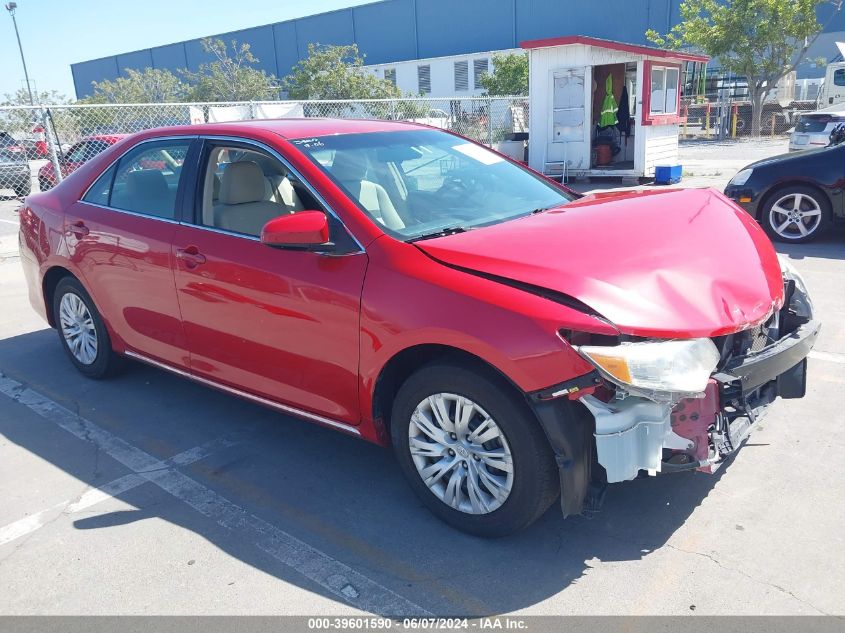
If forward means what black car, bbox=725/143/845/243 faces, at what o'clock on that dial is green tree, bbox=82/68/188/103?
The green tree is roughly at 1 o'clock from the black car.

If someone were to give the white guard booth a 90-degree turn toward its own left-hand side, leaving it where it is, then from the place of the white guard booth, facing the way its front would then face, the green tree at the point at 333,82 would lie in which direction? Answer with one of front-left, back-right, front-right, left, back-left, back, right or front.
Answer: back-left

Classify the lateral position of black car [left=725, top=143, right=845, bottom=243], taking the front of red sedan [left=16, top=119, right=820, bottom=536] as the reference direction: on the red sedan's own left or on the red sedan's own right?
on the red sedan's own left

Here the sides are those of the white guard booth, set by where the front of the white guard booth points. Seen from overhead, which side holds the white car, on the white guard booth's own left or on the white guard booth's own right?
on the white guard booth's own left

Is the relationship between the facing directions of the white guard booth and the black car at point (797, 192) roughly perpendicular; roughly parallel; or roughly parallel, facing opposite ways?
roughly perpendicular

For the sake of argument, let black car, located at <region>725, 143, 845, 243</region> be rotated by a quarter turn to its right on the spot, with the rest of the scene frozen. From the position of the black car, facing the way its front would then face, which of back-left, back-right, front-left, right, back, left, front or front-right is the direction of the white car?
front

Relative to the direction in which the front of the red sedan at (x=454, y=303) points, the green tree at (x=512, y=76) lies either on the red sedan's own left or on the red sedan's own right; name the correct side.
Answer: on the red sedan's own left

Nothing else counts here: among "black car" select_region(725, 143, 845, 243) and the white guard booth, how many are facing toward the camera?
1

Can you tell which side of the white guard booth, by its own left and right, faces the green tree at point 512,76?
back

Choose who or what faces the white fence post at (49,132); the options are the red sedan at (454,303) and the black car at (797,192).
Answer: the black car

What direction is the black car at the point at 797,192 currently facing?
to the viewer's left

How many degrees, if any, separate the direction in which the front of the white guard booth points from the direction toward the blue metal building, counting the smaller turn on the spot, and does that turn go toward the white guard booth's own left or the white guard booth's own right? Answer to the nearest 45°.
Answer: approximately 180°

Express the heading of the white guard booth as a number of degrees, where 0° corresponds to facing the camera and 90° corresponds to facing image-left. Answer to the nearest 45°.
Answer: approximately 0°

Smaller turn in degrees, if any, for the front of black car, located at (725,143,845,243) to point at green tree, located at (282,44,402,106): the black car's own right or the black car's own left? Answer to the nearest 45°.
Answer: approximately 45° to the black car's own right

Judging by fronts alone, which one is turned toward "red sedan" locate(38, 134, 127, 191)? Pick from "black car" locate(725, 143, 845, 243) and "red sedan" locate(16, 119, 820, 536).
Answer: the black car

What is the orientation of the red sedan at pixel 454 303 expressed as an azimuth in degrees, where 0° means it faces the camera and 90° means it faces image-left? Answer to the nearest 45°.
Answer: approximately 315°
